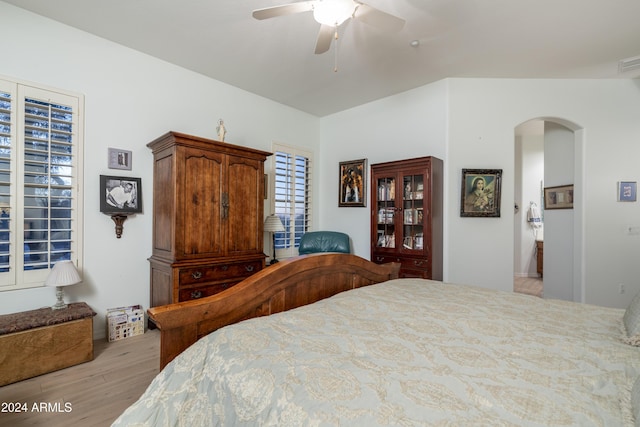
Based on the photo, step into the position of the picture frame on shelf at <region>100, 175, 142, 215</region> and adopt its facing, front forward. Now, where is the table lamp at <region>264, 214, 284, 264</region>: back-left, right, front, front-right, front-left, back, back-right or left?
front-left

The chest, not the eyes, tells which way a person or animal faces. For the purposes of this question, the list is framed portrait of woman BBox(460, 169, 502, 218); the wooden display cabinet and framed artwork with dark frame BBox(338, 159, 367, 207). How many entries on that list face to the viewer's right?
0

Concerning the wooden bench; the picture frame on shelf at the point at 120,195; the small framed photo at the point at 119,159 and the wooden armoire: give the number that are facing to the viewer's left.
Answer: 0

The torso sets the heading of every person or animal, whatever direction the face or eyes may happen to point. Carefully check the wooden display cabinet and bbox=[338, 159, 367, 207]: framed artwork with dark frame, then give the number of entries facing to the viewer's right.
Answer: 0

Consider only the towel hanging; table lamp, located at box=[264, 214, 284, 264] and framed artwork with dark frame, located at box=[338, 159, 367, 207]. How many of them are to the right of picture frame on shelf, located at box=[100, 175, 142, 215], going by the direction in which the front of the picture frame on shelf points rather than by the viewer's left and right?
0

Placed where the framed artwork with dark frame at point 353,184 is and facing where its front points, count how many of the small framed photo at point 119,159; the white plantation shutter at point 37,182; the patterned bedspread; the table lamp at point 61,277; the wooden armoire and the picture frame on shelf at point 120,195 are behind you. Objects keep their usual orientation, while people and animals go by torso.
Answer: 0

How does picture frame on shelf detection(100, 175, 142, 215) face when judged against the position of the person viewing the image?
facing the viewer and to the right of the viewer

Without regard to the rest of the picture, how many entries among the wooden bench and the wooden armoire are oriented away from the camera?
0

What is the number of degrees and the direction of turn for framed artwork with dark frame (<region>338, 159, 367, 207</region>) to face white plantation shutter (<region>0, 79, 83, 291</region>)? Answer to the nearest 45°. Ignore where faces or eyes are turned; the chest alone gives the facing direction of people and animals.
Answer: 0° — it already faces it

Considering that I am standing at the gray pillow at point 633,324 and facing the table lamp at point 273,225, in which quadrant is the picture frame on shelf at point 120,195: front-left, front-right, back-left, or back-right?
front-left

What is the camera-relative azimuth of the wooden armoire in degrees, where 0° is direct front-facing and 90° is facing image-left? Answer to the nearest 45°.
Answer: approximately 315°

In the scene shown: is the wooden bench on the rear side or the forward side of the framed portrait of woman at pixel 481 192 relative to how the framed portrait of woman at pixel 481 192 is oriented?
on the forward side

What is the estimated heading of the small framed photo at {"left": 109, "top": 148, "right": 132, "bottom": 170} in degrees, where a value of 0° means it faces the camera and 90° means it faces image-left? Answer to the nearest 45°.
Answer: approximately 315°

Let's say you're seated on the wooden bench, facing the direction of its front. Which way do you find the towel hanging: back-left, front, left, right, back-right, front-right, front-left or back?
front-left

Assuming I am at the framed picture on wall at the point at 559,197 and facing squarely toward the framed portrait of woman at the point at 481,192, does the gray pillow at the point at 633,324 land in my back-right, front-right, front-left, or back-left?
front-left

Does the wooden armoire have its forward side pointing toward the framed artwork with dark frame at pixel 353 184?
no

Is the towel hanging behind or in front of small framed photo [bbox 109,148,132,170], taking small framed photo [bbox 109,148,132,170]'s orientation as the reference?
in front
